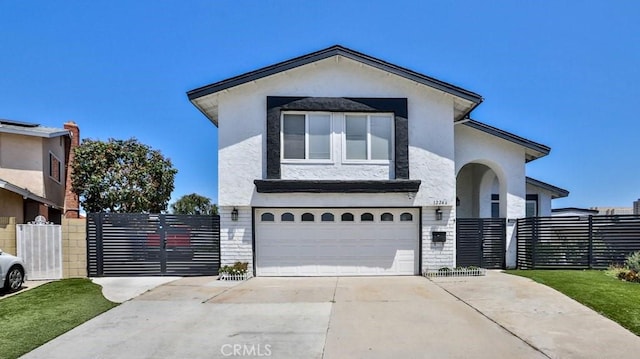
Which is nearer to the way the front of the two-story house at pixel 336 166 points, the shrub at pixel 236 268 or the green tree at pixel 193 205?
the shrub

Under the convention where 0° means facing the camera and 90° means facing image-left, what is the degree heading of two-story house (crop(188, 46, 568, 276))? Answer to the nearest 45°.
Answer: approximately 0°

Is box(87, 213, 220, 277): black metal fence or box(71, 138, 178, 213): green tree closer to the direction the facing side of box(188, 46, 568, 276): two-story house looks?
the black metal fence

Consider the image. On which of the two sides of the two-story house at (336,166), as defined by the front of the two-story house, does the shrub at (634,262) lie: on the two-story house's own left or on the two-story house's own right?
on the two-story house's own left

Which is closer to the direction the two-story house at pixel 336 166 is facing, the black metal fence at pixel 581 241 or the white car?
the white car

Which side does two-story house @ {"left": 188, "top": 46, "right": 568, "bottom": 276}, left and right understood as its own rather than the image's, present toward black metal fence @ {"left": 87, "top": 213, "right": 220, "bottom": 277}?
right

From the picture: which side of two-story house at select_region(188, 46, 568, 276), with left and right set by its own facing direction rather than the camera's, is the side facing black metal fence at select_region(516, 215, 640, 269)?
left

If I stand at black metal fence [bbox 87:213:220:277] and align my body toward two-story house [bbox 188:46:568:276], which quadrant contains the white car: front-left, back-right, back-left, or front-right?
back-right
